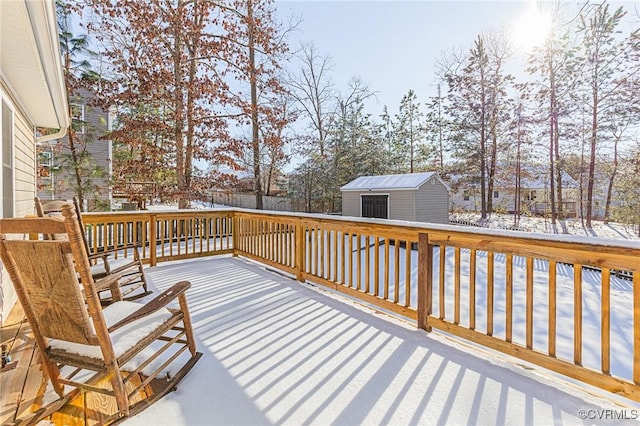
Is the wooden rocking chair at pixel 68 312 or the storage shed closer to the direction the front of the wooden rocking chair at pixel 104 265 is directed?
the storage shed

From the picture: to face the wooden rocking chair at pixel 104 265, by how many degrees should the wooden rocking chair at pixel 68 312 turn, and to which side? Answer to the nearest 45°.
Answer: approximately 45° to its left

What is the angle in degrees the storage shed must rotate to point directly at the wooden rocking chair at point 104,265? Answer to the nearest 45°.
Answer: approximately 45° to its left

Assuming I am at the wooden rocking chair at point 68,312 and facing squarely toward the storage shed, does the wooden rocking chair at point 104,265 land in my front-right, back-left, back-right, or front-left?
front-left

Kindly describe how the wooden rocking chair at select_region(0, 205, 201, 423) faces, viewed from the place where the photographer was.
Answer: facing away from the viewer and to the right of the viewer

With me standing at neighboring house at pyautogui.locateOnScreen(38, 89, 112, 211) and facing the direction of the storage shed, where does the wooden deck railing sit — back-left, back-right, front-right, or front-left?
front-right

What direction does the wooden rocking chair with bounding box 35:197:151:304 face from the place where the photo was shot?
facing away from the viewer and to the right of the viewer

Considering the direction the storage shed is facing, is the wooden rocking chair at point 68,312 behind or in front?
in front

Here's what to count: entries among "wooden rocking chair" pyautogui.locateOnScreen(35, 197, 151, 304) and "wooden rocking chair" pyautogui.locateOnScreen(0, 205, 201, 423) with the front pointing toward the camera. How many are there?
0
